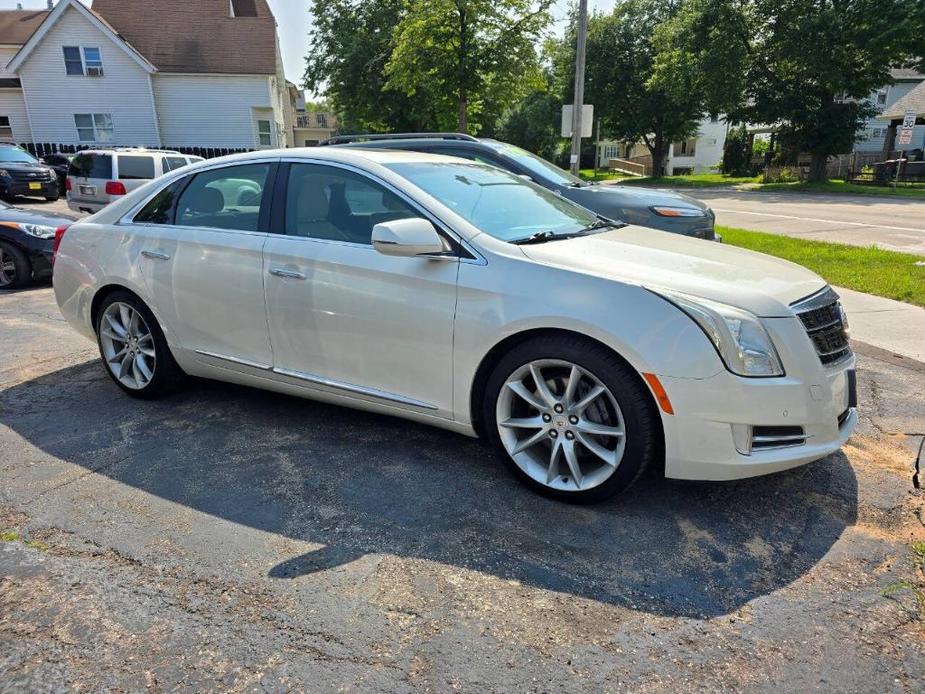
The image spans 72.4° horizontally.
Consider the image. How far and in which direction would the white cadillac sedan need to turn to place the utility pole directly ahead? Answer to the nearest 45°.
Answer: approximately 135° to its left

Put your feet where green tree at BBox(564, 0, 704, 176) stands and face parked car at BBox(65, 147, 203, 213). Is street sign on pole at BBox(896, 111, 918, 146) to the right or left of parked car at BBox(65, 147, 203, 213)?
left

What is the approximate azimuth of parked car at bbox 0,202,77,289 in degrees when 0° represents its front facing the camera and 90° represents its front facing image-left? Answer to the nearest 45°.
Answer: approximately 315°

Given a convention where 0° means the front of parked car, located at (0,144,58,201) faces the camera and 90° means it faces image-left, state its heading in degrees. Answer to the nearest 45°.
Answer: approximately 315°

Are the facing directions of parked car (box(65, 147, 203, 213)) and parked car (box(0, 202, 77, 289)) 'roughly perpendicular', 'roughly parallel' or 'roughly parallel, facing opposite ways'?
roughly perpendicular

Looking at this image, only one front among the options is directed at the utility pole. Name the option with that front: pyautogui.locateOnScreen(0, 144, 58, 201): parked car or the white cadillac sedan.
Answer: the parked car

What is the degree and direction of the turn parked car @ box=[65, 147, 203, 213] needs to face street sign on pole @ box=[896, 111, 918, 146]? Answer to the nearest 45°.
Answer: approximately 45° to its right

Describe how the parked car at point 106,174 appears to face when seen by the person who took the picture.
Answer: facing away from the viewer and to the right of the viewer

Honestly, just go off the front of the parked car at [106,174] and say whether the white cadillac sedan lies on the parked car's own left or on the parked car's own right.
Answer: on the parked car's own right

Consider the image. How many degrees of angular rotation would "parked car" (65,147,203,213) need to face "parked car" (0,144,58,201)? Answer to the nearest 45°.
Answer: approximately 45° to its left

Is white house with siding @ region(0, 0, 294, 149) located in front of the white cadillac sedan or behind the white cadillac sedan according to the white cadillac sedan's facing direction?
behind

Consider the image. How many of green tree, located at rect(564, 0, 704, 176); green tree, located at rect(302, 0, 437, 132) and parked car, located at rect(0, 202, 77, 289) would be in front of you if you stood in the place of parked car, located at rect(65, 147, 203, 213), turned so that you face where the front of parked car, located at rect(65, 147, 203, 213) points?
2

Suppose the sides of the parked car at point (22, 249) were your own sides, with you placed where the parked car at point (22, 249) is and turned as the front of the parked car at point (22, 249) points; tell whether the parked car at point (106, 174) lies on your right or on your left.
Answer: on your left

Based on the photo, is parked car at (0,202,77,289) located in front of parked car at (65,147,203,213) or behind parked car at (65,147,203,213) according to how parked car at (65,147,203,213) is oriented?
behind

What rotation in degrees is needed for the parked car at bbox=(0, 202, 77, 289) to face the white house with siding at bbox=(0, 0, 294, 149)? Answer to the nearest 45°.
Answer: approximately 135° to its left

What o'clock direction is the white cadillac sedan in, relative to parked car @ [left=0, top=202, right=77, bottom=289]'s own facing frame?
The white cadillac sedan is roughly at 1 o'clock from the parked car.
